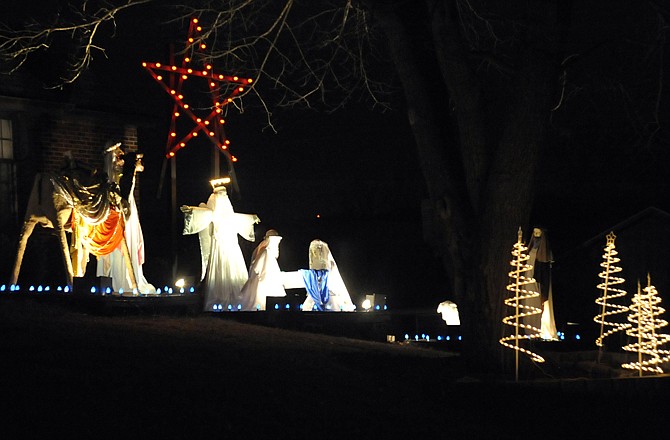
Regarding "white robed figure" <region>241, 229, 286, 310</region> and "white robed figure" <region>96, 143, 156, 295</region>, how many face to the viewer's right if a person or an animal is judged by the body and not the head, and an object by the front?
2

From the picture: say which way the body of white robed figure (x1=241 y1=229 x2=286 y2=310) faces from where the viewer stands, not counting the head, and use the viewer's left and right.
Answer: facing to the right of the viewer

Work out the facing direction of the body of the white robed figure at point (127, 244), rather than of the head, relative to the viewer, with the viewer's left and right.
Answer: facing to the right of the viewer

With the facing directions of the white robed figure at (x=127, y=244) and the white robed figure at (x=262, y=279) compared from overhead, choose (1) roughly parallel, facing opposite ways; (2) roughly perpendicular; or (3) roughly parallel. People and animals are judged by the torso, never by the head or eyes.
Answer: roughly parallel
